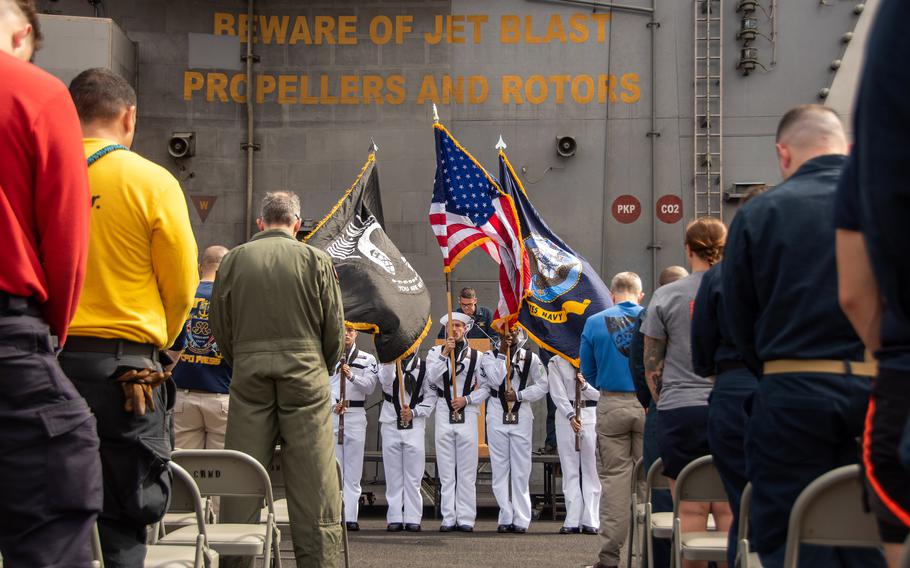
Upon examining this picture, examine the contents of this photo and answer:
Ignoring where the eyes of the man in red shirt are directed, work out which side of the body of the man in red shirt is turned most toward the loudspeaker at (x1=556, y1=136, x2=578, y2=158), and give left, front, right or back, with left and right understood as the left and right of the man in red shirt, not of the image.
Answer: front

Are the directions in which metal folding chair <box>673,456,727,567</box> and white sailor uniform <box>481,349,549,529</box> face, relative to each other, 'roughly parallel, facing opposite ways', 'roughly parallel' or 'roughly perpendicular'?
roughly parallel, facing opposite ways

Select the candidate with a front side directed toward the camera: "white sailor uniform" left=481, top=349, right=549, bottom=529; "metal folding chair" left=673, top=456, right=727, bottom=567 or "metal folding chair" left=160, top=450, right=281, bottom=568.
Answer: the white sailor uniform

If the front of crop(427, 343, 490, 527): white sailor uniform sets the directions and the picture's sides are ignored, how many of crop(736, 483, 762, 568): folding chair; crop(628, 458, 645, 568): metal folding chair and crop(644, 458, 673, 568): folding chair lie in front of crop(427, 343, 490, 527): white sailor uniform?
3

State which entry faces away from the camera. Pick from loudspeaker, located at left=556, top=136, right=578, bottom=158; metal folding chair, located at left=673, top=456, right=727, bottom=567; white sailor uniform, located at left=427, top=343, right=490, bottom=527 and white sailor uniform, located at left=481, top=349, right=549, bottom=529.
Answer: the metal folding chair

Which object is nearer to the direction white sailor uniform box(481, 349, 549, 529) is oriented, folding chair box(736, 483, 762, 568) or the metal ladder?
the folding chair

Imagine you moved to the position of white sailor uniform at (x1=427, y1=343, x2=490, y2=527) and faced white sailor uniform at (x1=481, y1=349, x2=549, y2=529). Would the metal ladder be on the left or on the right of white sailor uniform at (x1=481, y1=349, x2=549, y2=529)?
left

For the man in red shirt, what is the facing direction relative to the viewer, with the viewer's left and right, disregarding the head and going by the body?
facing away from the viewer and to the right of the viewer

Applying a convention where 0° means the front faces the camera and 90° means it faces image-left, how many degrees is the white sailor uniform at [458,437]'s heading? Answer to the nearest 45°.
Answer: approximately 0°

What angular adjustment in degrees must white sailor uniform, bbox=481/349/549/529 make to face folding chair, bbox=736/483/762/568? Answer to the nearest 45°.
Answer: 0° — it already faces it

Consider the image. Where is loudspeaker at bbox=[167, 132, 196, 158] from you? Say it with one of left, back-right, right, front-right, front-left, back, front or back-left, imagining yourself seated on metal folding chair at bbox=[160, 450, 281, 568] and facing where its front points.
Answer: front

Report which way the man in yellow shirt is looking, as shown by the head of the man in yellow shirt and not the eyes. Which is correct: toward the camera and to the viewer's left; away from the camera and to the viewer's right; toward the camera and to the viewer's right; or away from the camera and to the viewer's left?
away from the camera and to the viewer's right

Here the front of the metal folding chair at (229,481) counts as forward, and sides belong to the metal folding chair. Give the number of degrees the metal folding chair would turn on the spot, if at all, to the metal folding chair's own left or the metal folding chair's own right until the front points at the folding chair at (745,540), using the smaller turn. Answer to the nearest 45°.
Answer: approximately 135° to the metal folding chair's own right

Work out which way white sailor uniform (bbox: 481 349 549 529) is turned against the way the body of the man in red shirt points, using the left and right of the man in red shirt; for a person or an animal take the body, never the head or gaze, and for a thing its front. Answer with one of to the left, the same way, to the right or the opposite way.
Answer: the opposite way

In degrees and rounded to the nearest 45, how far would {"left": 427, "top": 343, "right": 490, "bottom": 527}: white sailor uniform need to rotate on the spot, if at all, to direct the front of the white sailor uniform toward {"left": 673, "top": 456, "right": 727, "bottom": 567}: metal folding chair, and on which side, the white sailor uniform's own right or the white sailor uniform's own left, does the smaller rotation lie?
0° — it already faces it

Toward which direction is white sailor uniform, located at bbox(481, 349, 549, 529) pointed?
toward the camera

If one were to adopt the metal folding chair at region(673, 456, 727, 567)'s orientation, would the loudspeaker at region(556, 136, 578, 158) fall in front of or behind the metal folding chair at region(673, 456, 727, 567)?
in front

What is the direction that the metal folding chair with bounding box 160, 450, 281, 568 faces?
away from the camera
